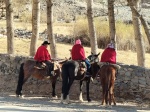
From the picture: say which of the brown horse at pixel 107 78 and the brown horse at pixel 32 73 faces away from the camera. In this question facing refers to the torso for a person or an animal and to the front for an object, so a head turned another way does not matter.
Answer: the brown horse at pixel 107 78

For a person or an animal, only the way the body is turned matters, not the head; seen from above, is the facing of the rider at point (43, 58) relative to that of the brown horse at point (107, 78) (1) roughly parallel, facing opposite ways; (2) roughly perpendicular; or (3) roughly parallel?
roughly perpendicular

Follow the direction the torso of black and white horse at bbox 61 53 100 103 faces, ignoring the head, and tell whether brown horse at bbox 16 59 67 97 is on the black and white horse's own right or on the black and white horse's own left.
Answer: on the black and white horse's own left

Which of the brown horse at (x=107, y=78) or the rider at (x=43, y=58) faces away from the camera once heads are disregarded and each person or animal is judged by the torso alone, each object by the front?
the brown horse

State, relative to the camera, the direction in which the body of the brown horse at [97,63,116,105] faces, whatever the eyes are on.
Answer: away from the camera

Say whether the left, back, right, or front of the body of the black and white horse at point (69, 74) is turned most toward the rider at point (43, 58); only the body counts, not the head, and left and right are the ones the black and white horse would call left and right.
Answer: left

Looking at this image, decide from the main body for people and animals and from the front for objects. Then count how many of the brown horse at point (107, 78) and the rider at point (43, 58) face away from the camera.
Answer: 1

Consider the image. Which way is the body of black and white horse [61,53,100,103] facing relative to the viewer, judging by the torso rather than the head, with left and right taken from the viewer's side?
facing away from the viewer and to the right of the viewer

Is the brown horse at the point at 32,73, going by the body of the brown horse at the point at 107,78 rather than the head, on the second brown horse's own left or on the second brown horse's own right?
on the second brown horse's own left
